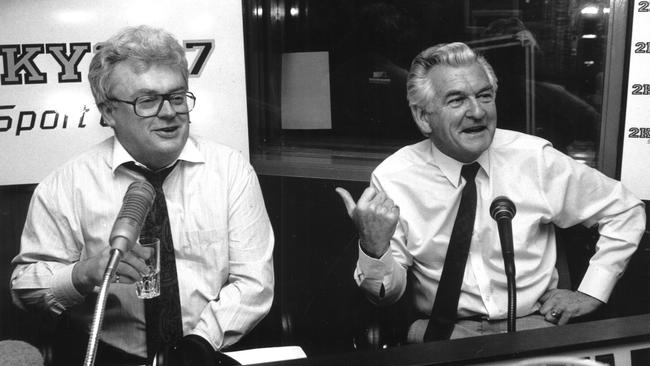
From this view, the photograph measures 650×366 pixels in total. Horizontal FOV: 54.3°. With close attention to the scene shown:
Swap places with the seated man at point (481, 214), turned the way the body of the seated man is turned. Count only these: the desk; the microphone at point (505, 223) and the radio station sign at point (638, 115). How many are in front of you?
2

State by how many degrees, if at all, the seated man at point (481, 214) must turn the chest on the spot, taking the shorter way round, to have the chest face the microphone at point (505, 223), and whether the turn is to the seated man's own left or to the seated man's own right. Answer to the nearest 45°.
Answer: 0° — they already face it

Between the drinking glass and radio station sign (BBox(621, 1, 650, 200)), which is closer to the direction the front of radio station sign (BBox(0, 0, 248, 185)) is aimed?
the drinking glass

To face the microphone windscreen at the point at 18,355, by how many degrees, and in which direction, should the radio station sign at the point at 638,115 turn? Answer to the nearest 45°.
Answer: approximately 45° to its right

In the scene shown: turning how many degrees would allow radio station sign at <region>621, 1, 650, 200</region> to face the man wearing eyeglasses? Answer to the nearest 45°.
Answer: approximately 45° to its right

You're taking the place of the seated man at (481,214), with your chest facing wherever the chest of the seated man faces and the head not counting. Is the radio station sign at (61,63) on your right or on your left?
on your right

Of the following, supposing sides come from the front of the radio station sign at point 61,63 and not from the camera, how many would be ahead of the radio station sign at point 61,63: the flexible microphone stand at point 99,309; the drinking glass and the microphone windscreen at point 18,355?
3

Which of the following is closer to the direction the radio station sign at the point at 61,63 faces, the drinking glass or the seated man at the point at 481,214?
the drinking glass

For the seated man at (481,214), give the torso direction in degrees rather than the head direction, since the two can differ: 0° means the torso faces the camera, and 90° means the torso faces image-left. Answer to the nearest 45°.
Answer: approximately 0°
